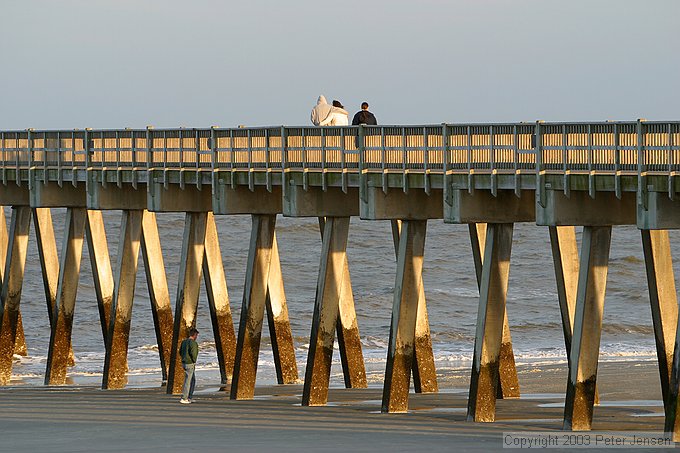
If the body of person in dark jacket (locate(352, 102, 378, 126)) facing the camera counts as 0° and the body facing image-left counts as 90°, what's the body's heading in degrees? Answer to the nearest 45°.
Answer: approximately 180°
